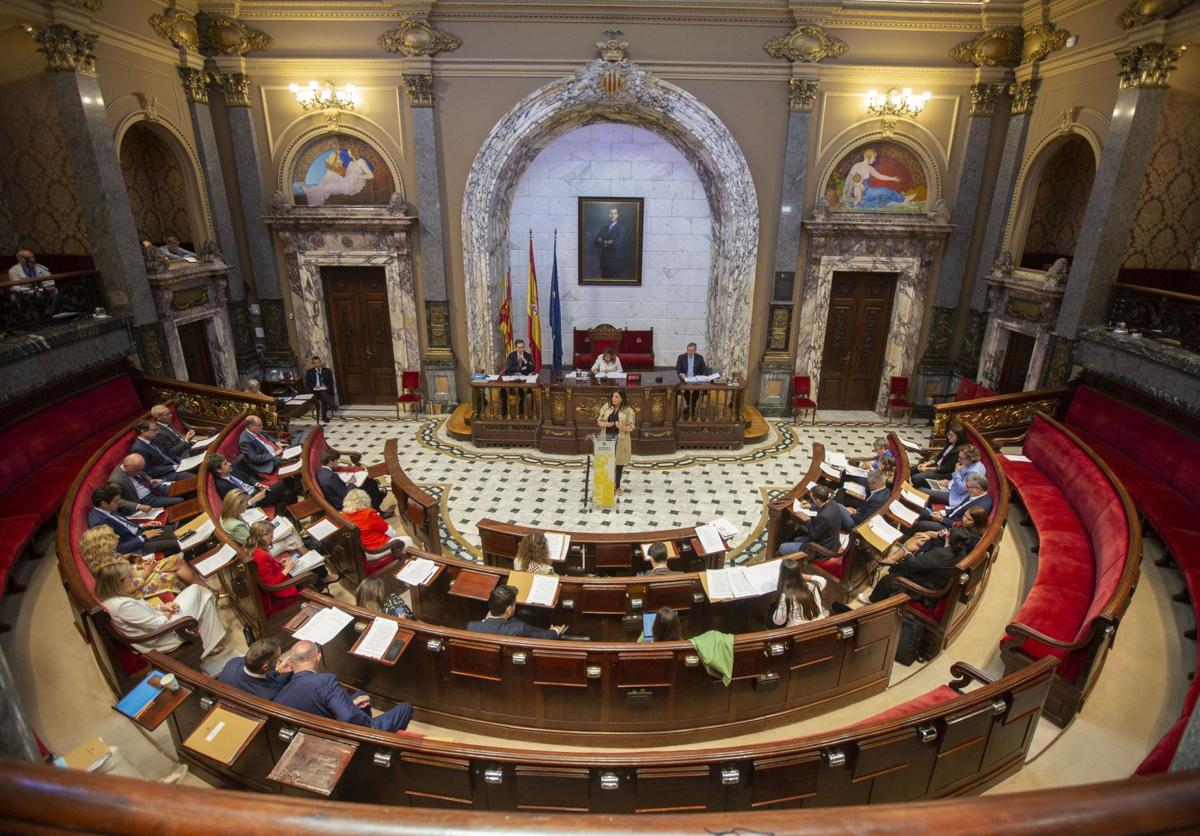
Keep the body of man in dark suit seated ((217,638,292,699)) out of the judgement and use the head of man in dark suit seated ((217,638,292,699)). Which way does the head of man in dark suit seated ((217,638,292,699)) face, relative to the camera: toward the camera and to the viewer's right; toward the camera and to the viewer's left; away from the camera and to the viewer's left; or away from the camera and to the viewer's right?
away from the camera and to the viewer's right

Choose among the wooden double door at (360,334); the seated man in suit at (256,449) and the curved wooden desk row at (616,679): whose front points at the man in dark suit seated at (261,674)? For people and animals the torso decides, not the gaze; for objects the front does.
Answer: the wooden double door

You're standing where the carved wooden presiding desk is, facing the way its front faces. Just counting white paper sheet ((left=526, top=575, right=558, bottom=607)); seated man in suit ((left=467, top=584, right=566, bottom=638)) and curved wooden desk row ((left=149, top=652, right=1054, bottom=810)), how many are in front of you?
3

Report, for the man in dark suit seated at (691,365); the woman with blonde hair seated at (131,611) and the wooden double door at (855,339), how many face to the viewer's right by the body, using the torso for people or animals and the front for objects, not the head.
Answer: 1

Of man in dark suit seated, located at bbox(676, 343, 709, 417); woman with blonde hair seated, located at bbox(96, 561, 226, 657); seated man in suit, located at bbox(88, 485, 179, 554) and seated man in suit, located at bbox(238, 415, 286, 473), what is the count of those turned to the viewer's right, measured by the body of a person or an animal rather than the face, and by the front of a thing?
3

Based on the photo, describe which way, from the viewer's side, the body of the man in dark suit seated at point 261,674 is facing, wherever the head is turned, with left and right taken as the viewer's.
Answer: facing away from the viewer and to the right of the viewer

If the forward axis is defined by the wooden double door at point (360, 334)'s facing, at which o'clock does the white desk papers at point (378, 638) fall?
The white desk papers is roughly at 12 o'clock from the wooden double door.

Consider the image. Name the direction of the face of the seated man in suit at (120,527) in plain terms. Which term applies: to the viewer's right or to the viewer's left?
to the viewer's right

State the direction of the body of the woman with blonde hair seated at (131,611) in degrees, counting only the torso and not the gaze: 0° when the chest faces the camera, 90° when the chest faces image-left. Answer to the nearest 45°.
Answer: approximately 270°

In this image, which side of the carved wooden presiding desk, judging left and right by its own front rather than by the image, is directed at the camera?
front

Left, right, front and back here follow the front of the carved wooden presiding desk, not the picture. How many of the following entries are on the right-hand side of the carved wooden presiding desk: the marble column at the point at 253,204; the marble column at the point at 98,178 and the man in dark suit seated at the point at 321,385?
3

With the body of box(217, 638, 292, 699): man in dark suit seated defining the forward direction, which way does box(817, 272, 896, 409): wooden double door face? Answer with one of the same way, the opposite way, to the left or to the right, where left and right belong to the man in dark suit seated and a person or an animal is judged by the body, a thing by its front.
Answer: the opposite way

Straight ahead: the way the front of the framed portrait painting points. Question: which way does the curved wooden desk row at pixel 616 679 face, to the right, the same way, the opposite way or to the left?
the opposite way

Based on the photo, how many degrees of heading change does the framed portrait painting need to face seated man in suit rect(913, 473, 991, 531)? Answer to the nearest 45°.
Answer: approximately 45° to its left

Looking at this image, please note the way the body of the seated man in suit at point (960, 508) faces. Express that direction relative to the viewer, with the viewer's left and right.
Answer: facing to the left of the viewer

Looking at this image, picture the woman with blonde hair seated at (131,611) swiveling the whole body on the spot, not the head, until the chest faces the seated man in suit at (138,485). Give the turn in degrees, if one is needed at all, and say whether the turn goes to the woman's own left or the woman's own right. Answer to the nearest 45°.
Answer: approximately 90° to the woman's own left

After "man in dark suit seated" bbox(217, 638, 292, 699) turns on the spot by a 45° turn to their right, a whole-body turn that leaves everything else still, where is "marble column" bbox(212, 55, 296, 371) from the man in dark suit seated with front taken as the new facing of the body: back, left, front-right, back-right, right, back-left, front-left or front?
left
